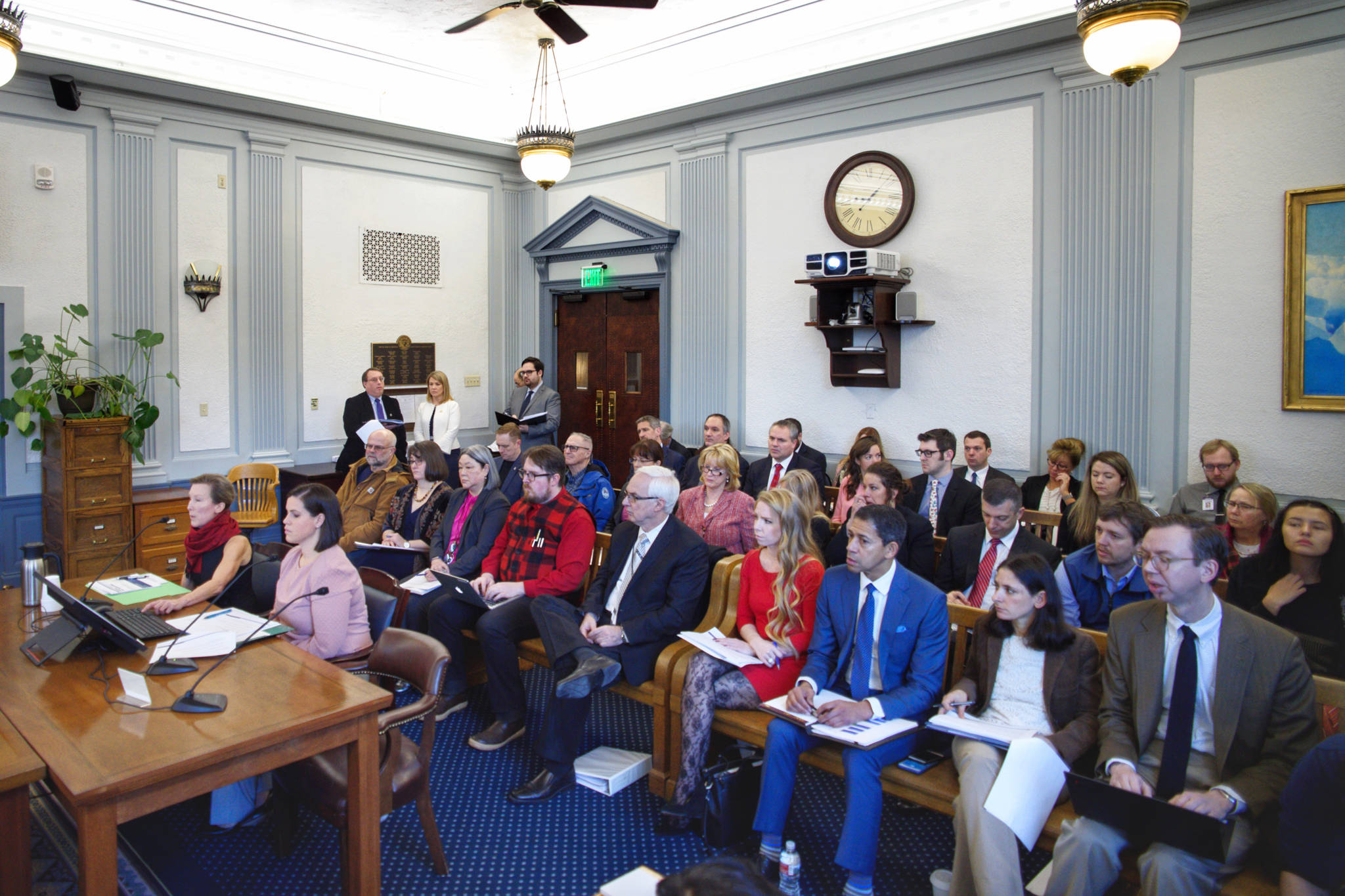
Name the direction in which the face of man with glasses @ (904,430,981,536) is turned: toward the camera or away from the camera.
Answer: toward the camera

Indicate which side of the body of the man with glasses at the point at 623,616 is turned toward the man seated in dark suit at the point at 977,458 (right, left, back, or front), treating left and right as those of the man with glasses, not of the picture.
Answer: back

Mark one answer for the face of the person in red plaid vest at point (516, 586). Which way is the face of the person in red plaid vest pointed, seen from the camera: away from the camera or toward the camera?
toward the camera

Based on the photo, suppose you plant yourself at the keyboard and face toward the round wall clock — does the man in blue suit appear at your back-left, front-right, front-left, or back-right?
front-right

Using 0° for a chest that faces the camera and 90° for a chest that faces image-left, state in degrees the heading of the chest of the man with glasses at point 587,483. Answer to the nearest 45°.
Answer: approximately 45°

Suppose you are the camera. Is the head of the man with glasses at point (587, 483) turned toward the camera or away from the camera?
toward the camera

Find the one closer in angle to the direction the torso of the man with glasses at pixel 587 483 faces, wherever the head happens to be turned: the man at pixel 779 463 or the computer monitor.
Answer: the computer monitor

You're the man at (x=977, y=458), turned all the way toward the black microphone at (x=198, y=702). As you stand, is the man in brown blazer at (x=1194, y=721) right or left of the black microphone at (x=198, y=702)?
left

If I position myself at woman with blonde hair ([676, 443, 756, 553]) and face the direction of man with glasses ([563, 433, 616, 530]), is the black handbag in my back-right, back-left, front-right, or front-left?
back-left

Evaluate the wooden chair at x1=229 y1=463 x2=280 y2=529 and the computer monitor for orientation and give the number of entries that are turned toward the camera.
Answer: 1

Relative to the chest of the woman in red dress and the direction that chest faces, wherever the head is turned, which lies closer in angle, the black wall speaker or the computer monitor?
the computer monitor

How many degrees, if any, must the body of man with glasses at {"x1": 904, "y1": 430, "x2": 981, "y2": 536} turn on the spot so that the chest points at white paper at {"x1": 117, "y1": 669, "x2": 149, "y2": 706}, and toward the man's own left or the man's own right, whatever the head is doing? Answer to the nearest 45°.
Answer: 0° — they already face it

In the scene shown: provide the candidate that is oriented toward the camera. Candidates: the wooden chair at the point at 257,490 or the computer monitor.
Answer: the wooden chair

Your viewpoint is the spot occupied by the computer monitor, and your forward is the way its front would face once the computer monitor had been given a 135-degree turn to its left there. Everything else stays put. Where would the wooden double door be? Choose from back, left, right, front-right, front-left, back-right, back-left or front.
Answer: back-right

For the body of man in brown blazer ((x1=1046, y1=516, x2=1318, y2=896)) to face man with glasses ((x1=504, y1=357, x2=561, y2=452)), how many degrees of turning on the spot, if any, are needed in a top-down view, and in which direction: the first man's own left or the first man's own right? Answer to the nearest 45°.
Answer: approximately 90° to the first man's own right

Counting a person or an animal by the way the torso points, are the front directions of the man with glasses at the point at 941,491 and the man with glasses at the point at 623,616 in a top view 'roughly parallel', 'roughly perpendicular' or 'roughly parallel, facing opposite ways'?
roughly parallel

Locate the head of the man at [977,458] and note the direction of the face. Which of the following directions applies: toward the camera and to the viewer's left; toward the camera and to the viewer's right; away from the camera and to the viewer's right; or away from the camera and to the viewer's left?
toward the camera and to the viewer's left
